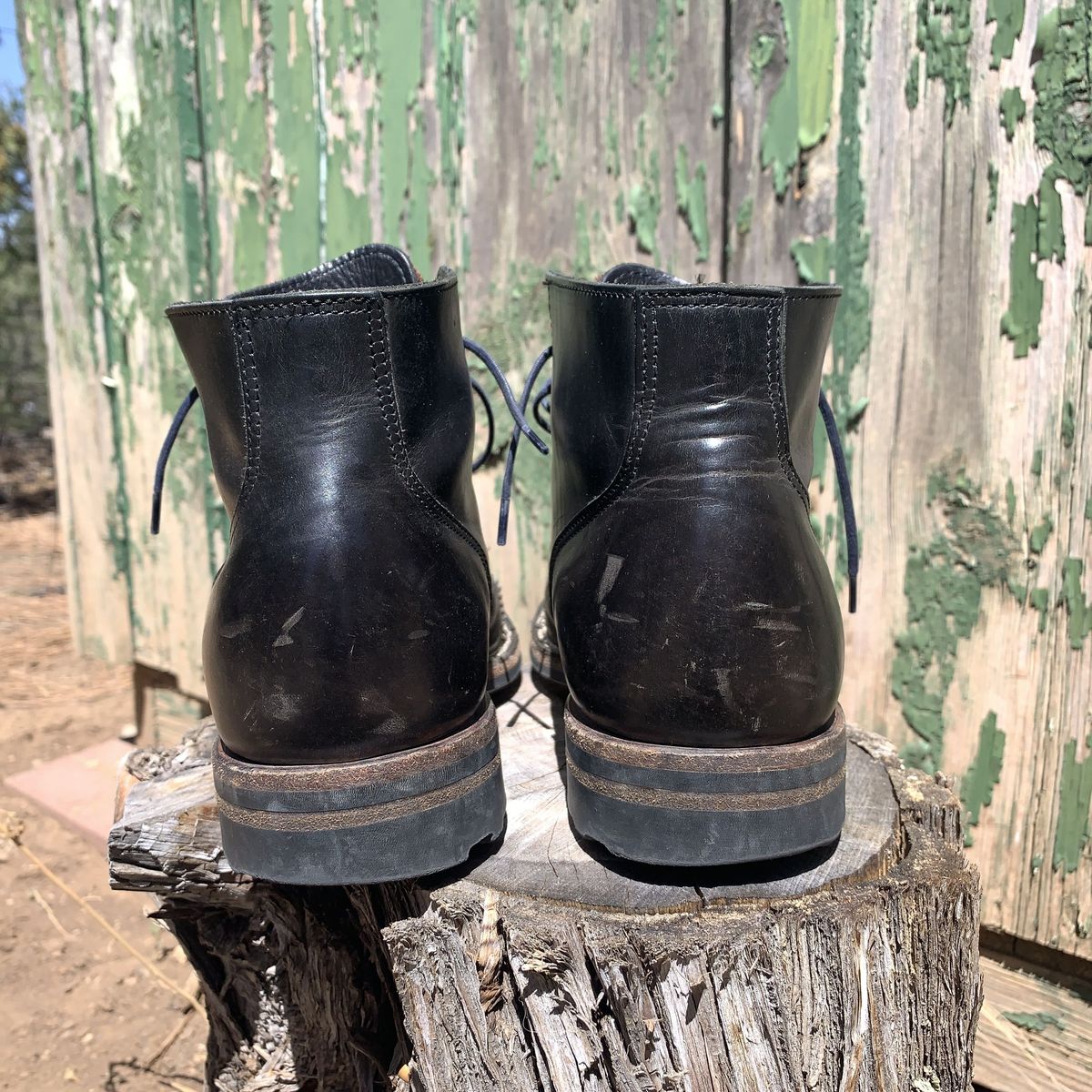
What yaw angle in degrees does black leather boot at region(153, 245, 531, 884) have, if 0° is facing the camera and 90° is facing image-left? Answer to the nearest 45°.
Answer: approximately 180°

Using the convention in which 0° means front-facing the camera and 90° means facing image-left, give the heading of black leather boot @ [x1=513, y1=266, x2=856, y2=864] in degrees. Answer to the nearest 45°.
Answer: approximately 180°

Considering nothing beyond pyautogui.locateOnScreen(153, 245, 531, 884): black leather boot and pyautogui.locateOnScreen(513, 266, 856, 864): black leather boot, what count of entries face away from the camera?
2

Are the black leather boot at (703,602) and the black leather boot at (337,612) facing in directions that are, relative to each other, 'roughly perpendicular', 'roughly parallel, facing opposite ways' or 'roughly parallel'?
roughly parallel
